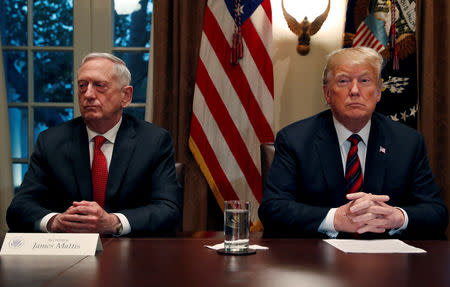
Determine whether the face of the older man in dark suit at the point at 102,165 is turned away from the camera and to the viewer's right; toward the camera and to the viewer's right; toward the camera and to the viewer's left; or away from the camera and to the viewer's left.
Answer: toward the camera and to the viewer's left

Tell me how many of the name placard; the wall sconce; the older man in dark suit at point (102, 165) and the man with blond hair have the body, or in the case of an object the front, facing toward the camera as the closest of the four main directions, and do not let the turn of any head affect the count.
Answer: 4

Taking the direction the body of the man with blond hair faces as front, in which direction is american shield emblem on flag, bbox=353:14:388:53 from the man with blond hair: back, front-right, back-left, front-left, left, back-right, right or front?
back

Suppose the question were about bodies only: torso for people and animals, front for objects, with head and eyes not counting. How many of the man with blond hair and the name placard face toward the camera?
2

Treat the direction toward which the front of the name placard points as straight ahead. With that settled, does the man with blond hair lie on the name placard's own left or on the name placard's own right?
on the name placard's own left

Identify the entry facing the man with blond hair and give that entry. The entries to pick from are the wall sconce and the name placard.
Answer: the wall sconce

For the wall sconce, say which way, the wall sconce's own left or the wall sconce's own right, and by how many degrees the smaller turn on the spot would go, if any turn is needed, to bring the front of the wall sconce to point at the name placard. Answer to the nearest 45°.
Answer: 0° — it already faces it

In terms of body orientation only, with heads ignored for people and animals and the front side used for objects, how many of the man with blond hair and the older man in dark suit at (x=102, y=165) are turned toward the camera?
2

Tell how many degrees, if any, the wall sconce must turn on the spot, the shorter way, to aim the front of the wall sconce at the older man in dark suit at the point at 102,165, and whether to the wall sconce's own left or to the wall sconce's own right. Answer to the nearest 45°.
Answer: approximately 45° to the wall sconce's own right

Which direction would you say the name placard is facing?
toward the camera

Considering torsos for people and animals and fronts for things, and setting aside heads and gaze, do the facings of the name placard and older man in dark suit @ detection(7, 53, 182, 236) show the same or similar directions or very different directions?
same or similar directions

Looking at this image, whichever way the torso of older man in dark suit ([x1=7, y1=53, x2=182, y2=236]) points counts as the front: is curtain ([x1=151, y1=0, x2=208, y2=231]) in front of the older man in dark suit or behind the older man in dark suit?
behind

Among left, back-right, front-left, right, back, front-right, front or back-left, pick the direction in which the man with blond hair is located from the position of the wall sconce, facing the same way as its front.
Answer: front

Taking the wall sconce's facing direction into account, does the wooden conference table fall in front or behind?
in front

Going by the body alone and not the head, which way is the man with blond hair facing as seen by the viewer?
toward the camera
